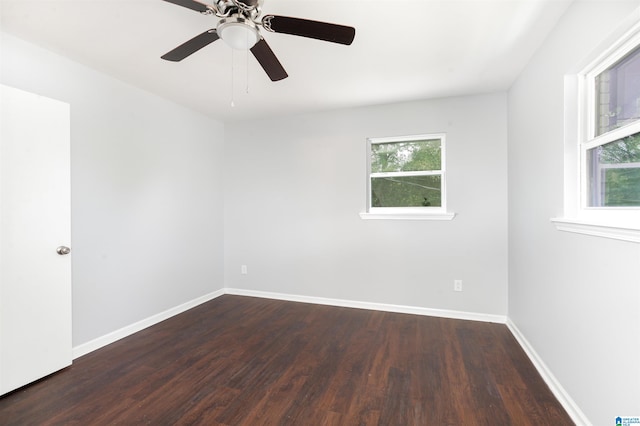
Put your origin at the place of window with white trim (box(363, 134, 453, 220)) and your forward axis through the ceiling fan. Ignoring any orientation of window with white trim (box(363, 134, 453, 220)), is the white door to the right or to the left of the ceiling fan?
right

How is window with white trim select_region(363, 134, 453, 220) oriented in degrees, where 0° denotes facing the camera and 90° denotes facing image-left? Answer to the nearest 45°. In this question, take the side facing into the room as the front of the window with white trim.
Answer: approximately 0°

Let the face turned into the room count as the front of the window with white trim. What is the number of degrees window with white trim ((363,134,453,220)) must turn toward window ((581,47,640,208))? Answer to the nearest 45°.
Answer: approximately 45° to its left

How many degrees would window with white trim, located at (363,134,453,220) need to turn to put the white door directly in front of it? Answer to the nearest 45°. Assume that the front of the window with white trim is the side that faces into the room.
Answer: approximately 45° to its right

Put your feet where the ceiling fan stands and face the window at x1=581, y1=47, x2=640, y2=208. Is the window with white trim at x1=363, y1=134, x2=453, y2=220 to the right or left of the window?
left
